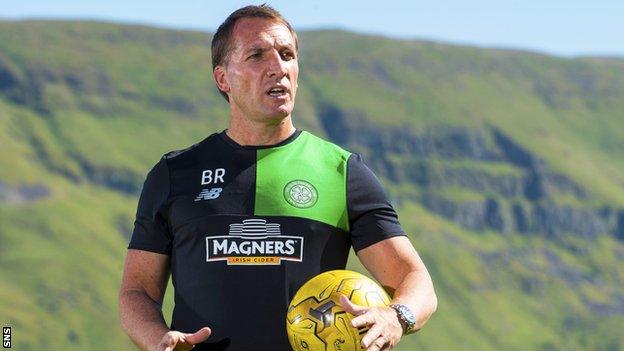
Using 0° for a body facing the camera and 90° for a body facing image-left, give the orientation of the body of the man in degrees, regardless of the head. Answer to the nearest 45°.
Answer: approximately 0°
